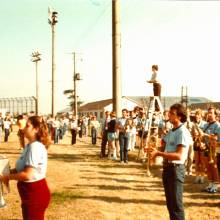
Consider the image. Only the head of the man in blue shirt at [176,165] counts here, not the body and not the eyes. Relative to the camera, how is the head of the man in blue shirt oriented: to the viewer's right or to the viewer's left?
to the viewer's left

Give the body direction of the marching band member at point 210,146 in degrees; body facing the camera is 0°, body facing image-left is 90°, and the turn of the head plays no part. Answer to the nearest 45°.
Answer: approximately 45°

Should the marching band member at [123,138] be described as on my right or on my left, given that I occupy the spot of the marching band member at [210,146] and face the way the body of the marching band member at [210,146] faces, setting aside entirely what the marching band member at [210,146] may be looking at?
on my right

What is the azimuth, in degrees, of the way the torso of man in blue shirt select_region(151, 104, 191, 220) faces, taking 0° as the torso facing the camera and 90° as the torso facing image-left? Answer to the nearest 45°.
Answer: approximately 90°

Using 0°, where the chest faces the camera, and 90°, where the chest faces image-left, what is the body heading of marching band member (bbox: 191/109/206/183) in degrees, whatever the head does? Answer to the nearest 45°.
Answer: approximately 45°
